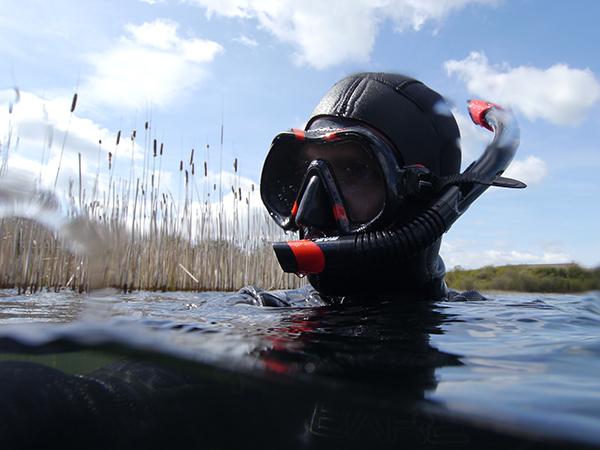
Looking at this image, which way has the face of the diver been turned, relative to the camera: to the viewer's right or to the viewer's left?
to the viewer's left

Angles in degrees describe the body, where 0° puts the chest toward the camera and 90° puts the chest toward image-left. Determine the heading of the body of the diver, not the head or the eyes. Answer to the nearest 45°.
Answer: approximately 45°
